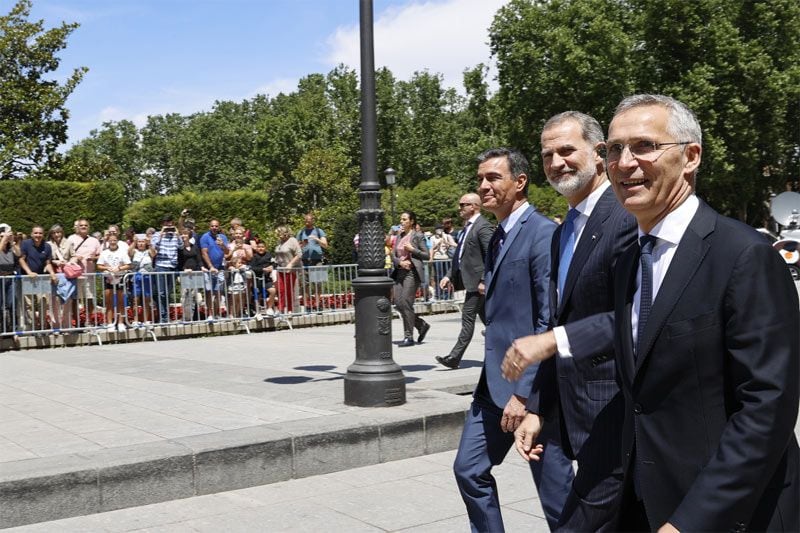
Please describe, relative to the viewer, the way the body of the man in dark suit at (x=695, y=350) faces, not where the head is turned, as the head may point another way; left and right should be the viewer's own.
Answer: facing the viewer and to the left of the viewer

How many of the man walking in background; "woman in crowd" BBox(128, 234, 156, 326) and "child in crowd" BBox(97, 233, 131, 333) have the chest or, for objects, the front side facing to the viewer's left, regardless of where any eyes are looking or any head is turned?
1

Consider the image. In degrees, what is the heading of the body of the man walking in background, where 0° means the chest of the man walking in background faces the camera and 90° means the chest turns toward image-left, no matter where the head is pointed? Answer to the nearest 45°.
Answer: approximately 90°

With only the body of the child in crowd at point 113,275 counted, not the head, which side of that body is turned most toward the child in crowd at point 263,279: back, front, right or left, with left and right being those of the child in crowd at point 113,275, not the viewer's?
left

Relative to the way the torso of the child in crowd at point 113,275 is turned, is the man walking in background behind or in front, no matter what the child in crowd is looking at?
in front

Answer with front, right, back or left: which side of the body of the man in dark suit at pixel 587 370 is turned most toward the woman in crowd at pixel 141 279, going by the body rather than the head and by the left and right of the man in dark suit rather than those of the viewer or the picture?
right

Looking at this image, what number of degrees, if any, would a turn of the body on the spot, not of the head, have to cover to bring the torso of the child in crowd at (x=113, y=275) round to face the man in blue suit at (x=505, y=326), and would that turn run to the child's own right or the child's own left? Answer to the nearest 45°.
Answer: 0° — they already face them

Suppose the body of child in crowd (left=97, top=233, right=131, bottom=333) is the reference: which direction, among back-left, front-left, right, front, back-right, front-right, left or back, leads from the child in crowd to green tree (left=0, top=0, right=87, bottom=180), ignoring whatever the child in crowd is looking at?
back

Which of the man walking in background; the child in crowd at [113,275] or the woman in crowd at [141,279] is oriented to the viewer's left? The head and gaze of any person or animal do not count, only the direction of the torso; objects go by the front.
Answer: the man walking in background

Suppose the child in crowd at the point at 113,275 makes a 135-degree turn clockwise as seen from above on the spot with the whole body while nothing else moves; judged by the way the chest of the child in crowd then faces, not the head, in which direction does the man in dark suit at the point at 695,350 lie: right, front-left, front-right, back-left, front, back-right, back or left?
back-left
